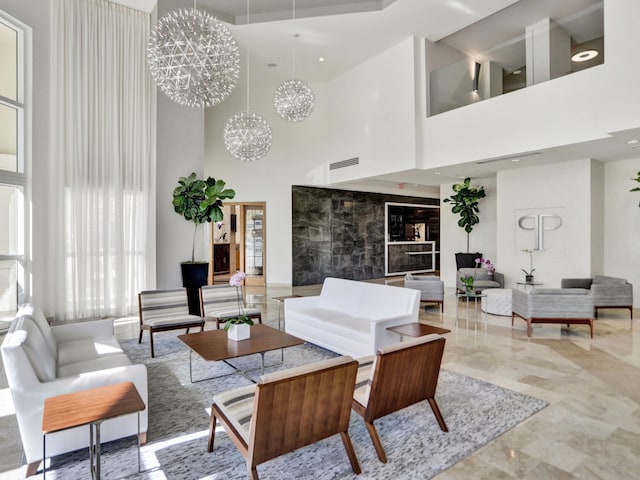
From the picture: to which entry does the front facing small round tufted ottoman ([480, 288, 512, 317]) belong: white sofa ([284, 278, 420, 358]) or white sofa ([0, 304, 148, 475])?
white sofa ([0, 304, 148, 475])

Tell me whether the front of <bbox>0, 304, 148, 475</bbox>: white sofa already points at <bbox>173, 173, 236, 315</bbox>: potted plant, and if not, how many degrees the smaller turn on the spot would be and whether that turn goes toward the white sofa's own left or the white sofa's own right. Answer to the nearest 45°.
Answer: approximately 45° to the white sofa's own left

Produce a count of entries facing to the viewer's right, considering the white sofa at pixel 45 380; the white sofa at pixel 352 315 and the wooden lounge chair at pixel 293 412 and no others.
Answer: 1

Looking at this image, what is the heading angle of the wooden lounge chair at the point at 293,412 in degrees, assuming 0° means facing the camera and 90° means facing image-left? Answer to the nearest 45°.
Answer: approximately 135°

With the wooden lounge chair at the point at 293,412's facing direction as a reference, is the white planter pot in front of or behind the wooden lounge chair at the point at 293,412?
in front

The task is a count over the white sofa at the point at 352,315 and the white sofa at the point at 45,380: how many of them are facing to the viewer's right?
1

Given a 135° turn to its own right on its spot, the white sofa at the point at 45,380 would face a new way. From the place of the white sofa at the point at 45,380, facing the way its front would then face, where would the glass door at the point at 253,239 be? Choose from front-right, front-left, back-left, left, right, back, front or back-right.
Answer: back

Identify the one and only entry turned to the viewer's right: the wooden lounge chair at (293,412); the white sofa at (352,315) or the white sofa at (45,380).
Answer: the white sofa at (45,380)

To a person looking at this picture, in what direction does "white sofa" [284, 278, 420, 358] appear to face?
facing the viewer and to the left of the viewer

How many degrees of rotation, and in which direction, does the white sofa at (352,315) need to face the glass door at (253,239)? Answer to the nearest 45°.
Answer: approximately 90° to its right

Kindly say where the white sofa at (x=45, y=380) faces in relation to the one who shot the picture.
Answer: facing to the right of the viewer

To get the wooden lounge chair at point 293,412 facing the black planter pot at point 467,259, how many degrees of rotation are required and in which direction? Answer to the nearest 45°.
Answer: approximately 90° to its right
